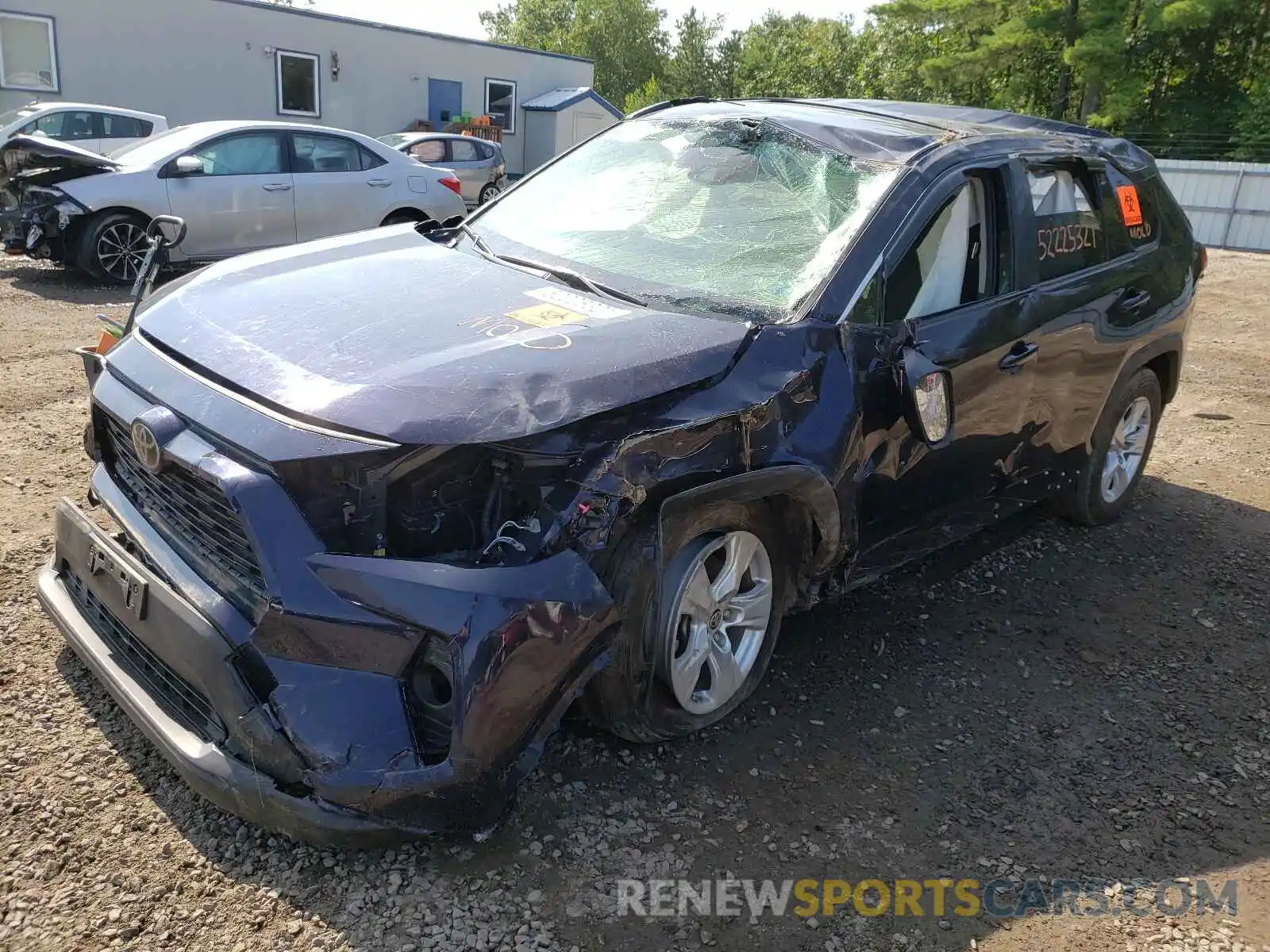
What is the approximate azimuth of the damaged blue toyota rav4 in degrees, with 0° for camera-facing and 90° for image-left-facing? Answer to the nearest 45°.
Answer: approximately 45°

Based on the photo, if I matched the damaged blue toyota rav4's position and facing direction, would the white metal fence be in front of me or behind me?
behind

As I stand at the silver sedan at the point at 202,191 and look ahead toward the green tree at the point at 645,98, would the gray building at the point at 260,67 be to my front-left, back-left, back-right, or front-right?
front-left

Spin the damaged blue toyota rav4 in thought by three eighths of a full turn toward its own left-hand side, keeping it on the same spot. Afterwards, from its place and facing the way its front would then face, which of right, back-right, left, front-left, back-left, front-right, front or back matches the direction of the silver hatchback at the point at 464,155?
left

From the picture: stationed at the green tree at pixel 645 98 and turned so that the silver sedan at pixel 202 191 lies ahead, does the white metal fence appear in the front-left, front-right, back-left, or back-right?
front-left

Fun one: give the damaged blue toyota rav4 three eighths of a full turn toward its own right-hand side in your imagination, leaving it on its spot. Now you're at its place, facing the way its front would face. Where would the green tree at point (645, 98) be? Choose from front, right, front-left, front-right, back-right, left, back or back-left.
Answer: front

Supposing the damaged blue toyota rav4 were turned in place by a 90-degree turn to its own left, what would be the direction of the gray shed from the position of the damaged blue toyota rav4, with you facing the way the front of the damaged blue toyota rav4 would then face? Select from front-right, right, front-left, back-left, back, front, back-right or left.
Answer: back-left

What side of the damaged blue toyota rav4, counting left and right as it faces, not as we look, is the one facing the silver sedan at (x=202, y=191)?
right

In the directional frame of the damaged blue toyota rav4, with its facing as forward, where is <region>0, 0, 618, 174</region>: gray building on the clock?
The gray building is roughly at 4 o'clock from the damaged blue toyota rav4.
